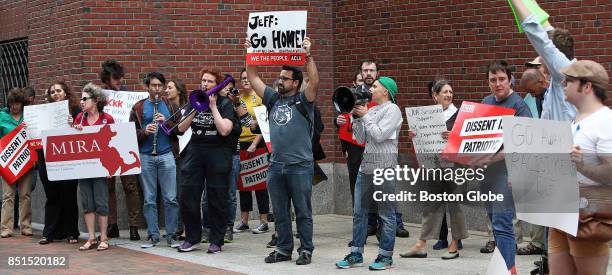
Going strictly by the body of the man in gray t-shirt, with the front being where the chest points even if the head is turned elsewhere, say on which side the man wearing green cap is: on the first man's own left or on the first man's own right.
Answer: on the first man's own left

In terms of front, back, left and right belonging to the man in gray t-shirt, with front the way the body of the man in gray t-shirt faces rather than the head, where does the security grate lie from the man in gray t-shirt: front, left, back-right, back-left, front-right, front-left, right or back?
right

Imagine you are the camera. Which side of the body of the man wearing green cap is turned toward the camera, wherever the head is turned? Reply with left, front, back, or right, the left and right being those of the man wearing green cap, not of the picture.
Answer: left

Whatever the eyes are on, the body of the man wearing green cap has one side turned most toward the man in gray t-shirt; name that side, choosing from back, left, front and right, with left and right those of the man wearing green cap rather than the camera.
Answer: front

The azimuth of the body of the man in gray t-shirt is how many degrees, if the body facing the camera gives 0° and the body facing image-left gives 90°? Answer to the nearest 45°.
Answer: approximately 45°

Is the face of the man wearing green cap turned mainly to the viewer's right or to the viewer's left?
to the viewer's left
